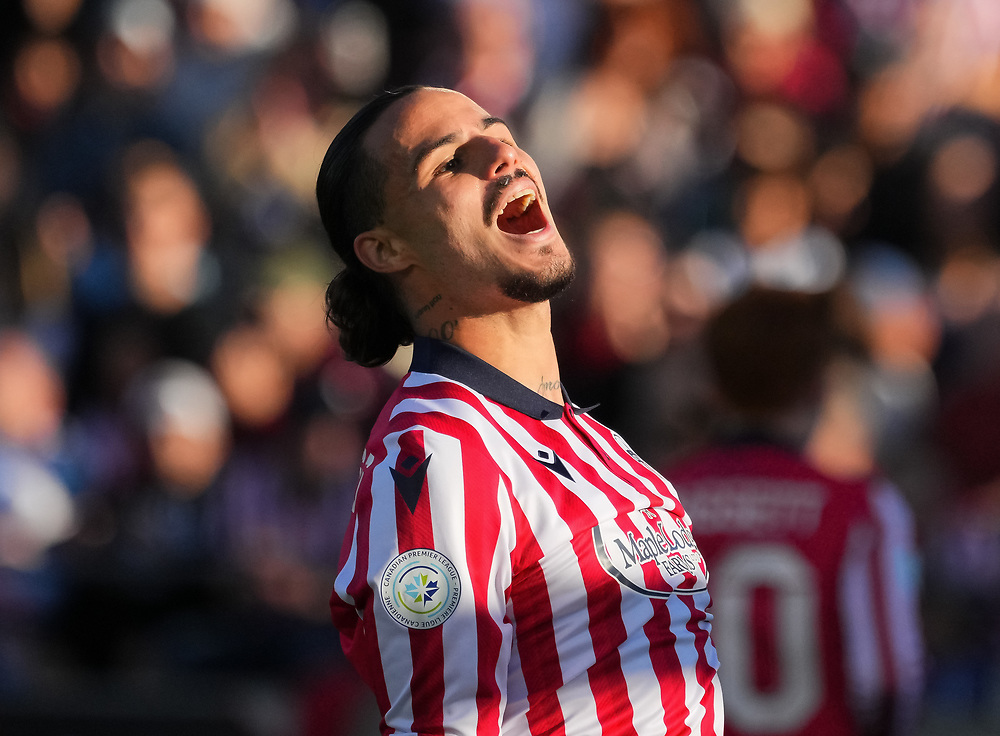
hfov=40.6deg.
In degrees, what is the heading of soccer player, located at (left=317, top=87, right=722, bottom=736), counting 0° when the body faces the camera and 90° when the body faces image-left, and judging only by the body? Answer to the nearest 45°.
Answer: approximately 315°

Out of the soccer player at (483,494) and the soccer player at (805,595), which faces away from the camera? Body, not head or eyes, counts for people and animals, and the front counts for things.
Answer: the soccer player at (805,595)

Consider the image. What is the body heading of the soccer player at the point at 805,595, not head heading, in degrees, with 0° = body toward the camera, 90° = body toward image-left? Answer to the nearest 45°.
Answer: approximately 180°

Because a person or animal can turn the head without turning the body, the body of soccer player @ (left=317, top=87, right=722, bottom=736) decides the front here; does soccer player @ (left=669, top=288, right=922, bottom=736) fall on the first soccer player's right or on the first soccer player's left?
on the first soccer player's left

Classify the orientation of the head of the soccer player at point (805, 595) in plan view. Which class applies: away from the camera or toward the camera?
away from the camera

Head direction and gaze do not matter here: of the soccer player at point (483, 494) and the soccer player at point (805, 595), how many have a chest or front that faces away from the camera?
1
